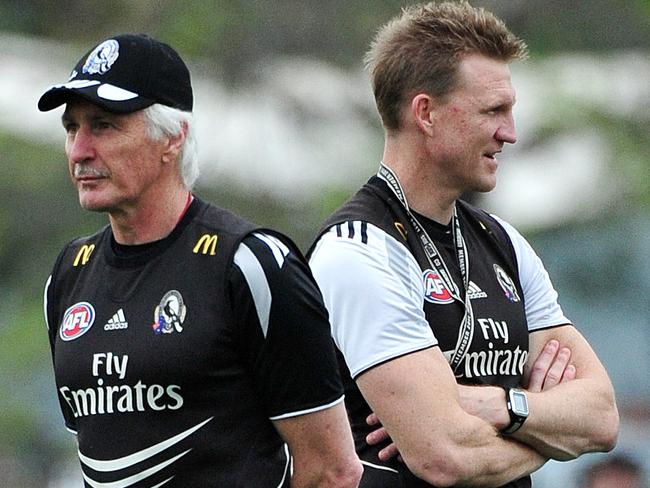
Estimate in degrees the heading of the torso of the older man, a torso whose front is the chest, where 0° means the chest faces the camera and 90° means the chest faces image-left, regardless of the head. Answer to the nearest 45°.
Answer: approximately 45°
